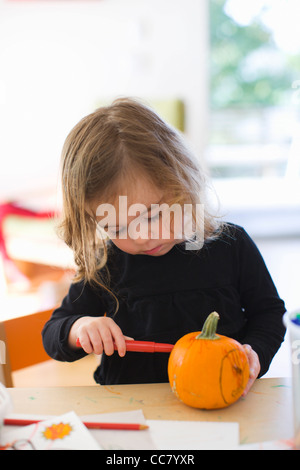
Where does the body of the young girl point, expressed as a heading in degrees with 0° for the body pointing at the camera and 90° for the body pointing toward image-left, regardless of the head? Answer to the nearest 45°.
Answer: approximately 0°
